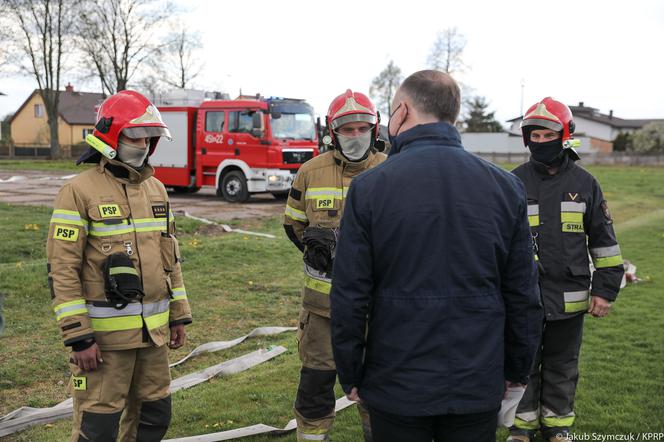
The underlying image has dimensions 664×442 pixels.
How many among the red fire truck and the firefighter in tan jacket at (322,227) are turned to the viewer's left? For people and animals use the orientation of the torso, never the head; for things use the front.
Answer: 0

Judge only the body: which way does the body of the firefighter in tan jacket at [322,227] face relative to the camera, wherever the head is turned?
toward the camera

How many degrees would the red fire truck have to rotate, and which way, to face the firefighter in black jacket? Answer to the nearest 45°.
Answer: approximately 45° to its right

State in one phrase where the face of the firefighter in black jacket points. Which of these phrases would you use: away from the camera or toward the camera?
toward the camera

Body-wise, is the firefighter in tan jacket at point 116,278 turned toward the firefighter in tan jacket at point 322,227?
no

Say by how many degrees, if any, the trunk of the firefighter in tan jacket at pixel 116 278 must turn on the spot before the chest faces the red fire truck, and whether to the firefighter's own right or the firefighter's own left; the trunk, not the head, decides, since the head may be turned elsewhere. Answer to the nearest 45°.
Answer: approximately 135° to the firefighter's own left

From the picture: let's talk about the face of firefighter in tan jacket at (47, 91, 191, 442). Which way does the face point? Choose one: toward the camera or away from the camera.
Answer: toward the camera

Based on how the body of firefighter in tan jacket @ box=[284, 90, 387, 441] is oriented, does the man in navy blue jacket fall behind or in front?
in front

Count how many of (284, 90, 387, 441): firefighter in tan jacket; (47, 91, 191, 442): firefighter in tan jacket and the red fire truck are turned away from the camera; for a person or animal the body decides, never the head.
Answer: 0

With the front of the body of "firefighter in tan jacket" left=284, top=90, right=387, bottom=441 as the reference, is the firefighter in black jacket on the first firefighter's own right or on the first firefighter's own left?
on the first firefighter's own left

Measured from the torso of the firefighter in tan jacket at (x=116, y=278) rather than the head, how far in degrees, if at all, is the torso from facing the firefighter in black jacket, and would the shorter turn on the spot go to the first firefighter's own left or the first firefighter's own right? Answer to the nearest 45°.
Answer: approximately 45° to the first firefighter's own left

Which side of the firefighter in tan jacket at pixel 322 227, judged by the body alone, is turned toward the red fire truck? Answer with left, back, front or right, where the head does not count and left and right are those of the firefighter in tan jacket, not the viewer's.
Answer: back

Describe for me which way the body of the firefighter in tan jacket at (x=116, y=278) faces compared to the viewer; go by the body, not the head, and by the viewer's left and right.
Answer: facing the viewer and to the right of the viewer

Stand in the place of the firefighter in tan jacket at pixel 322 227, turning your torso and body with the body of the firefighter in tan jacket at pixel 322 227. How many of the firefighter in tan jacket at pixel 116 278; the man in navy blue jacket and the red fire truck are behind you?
1

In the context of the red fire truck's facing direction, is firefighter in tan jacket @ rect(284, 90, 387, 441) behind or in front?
in front

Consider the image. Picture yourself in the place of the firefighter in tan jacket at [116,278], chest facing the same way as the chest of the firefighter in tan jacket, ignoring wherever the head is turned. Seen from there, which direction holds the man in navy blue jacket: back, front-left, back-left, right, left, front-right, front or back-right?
front
